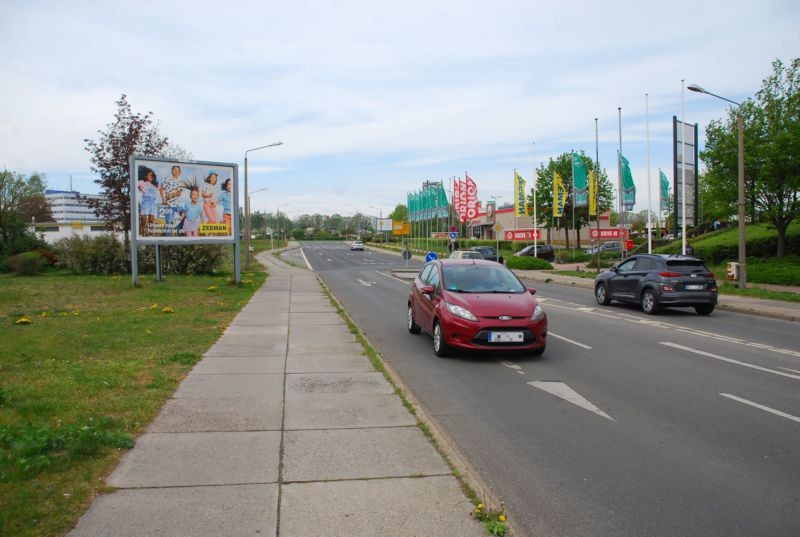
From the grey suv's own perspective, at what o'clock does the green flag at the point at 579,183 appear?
The green flag is roughly at 1 o'clock from the grey suv.

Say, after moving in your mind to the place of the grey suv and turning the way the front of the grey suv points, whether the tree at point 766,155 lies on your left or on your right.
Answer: on your right

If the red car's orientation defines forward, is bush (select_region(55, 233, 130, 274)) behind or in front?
behind

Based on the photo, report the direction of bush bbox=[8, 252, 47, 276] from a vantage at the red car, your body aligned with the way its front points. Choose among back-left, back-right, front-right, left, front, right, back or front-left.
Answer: back

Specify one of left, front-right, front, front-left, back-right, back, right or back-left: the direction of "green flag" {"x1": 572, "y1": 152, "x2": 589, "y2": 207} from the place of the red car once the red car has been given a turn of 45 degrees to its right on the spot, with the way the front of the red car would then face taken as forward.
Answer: back

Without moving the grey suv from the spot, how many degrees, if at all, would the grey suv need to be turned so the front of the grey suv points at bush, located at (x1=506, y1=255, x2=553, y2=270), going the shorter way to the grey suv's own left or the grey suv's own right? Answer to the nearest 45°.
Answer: approximately 45° to the grey suv's own right

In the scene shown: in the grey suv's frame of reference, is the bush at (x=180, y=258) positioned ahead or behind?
ahead

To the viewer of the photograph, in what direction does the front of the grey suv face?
facing away from the viewer and to the left of the viewer

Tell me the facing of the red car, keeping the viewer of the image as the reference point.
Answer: facing the viewer and to the right of the viewer

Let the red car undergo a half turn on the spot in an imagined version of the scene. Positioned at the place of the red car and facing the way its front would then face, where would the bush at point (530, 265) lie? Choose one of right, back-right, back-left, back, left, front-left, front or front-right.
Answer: front-right

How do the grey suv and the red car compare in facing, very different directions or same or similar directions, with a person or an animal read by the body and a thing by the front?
very different directions

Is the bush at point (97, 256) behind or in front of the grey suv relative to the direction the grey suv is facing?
in front
